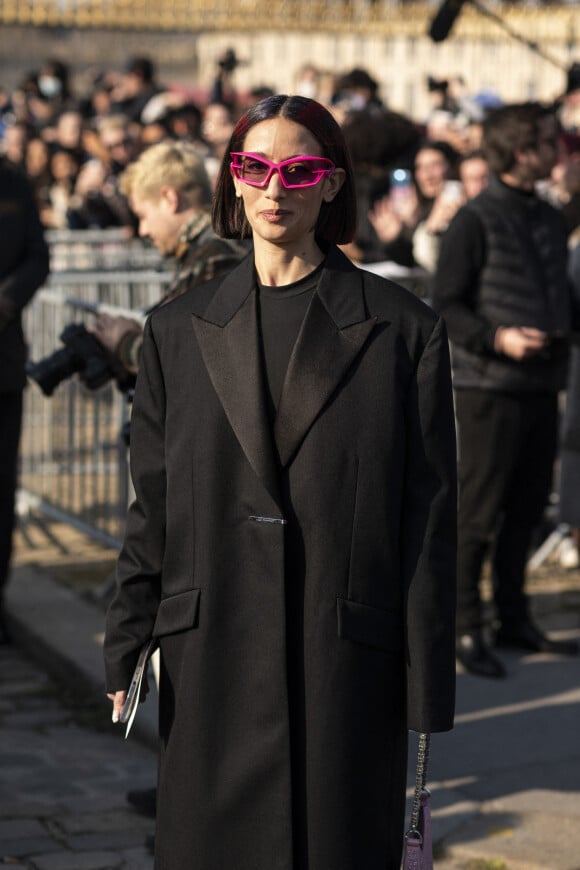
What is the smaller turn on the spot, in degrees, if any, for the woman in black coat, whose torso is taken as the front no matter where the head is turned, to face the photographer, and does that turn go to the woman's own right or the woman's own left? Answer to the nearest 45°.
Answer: approximately 180°

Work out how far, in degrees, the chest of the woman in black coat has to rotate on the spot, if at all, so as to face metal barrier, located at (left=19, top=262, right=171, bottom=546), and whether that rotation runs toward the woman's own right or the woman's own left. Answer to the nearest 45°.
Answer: approximately 180°

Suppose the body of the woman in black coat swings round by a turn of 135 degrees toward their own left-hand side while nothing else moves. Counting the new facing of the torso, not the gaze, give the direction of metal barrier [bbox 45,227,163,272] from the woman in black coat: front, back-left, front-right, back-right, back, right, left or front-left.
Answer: front-left

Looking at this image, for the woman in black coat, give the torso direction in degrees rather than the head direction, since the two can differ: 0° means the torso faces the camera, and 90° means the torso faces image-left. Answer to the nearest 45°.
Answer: approximately 0°
